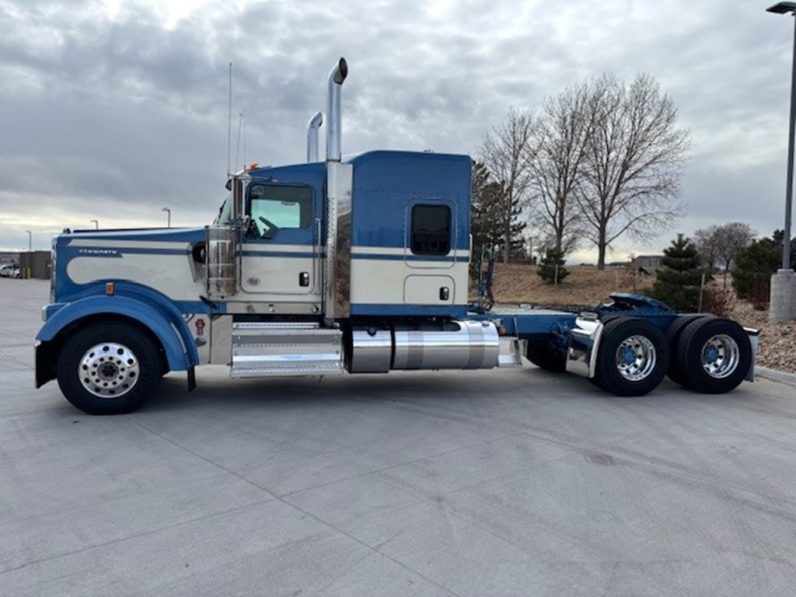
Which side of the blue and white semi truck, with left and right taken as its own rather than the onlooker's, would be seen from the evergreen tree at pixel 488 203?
right

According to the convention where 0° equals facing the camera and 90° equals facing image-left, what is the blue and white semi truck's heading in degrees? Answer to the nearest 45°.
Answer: approximately 90°
